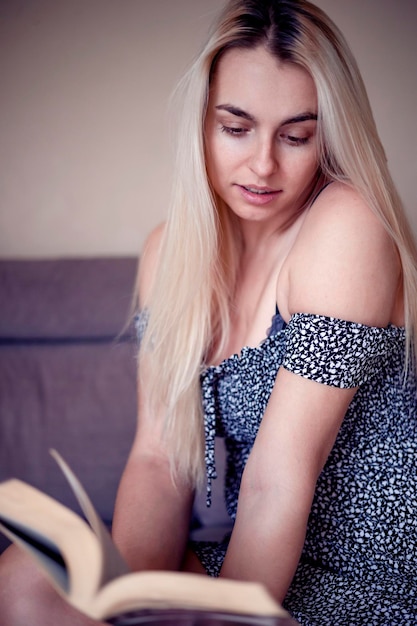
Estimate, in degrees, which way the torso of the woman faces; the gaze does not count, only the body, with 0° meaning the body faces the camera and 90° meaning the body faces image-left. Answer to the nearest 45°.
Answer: approximately 45°
